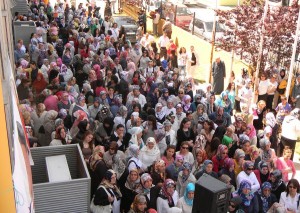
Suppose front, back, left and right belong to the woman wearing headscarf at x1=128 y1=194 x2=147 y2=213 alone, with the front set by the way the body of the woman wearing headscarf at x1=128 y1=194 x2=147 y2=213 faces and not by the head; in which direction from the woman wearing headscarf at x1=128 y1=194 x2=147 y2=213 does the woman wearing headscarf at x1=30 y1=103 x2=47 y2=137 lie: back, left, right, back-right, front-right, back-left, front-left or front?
back

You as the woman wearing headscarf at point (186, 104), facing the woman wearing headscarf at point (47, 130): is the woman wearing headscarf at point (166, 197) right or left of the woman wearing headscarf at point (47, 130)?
left

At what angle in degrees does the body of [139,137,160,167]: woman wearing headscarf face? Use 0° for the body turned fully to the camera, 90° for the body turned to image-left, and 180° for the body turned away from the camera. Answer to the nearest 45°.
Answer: approximately 0°

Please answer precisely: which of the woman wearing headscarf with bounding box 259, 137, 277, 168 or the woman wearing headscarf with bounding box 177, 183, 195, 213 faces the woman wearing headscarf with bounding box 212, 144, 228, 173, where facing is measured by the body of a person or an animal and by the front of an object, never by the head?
the woman wearing headscarf with bounding box 259, 137, 277, 168

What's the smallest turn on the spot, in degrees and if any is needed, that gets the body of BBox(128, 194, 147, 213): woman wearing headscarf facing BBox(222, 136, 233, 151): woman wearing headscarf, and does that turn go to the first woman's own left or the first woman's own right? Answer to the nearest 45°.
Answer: approximately 90° to the first woman's own left

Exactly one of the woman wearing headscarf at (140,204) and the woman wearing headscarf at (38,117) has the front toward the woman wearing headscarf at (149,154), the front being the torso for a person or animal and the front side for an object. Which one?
the woman wearing headscarf at (38,117)

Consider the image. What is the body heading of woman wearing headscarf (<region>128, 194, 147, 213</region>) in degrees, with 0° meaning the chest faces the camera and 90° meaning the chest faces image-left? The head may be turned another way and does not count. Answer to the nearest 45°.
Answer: approximately 315°

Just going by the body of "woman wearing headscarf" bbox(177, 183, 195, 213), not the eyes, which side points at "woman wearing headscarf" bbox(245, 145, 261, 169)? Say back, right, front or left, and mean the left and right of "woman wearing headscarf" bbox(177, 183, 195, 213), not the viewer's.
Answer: left

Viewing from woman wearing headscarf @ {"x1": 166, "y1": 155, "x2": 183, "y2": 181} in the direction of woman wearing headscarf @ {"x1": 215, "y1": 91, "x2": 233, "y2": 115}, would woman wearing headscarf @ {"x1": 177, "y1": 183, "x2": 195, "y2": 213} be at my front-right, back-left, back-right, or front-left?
back-right

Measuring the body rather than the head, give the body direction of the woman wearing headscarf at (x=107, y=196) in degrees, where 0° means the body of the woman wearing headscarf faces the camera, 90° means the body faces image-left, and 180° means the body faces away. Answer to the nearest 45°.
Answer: approximately 315°

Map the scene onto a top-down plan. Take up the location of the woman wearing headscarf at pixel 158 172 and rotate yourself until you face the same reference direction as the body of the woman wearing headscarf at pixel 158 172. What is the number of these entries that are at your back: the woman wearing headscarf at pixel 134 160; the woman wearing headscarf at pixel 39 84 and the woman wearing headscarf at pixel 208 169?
2

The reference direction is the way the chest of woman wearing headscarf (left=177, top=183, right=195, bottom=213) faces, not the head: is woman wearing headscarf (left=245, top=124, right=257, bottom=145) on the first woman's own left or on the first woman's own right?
on the first woman's own left
